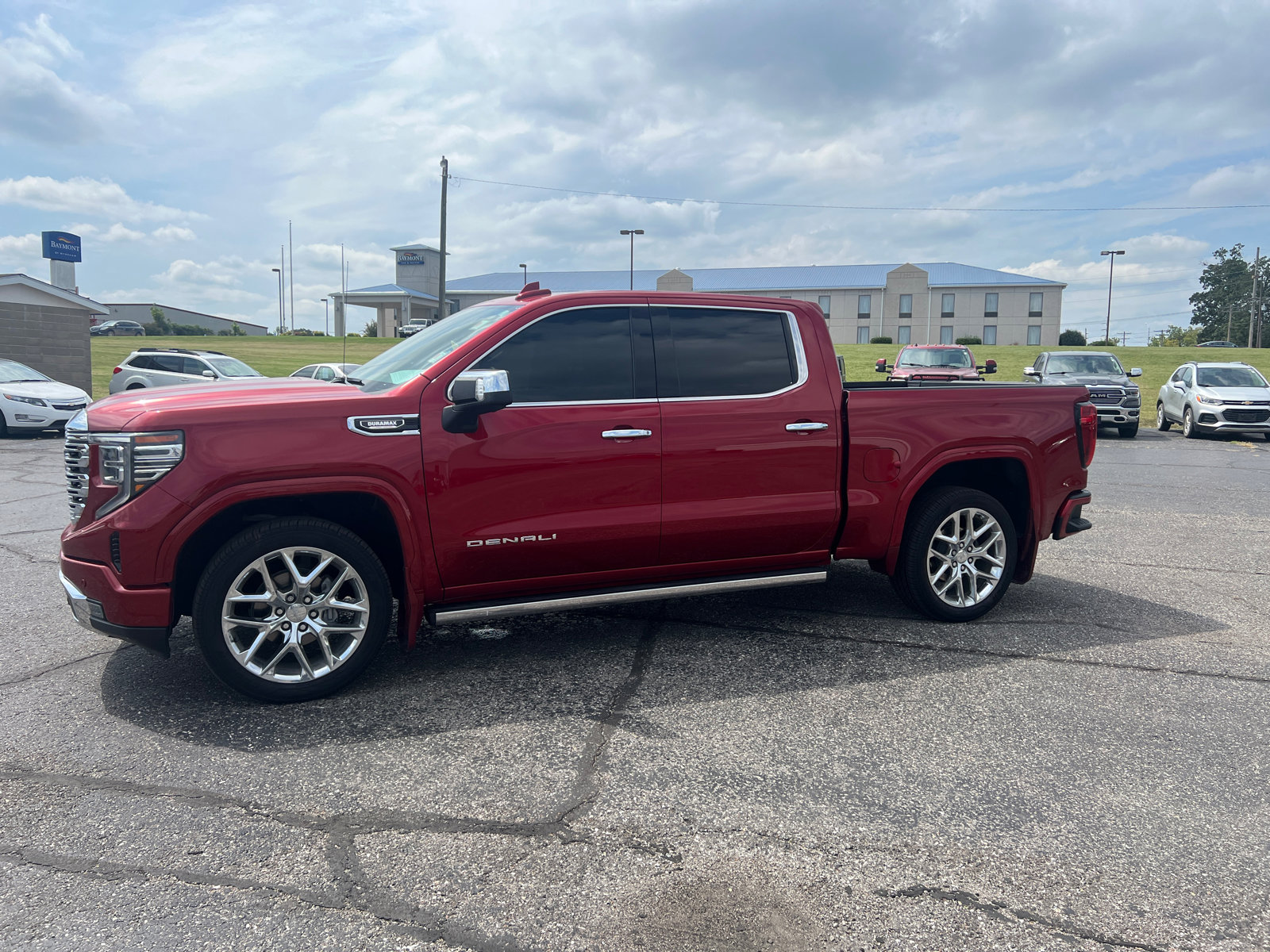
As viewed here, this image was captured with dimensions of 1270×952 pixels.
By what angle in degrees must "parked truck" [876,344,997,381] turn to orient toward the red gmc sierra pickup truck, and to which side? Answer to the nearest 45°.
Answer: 0° — it already faces it

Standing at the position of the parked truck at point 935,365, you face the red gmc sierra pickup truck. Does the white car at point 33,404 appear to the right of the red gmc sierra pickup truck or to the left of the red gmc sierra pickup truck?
right

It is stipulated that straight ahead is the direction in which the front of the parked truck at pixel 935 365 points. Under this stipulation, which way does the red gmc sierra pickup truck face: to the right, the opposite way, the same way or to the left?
to the right

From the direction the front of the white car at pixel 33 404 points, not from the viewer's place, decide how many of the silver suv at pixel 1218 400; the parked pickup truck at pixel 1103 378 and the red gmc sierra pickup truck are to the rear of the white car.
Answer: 0

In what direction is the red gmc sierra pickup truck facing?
to the viewer's left

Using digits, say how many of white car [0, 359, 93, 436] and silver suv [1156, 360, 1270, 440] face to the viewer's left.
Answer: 0

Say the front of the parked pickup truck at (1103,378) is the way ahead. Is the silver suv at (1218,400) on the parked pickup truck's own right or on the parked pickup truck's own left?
on the parked pickup truck's own left

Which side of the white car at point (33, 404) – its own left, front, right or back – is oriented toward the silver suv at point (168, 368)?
left

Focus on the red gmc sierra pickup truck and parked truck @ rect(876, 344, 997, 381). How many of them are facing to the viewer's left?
1

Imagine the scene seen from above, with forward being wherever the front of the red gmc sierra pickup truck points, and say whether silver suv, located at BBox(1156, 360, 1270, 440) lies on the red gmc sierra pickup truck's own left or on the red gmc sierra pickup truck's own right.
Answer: on the red gmc sierra pickup truck's own right

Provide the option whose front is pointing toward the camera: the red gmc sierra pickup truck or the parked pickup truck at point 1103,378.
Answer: the parked pickup truck

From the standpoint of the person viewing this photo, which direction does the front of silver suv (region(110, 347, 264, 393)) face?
facing the viewer and to the right of the viewer

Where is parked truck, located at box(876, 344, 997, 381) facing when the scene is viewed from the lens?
facing the viewer
